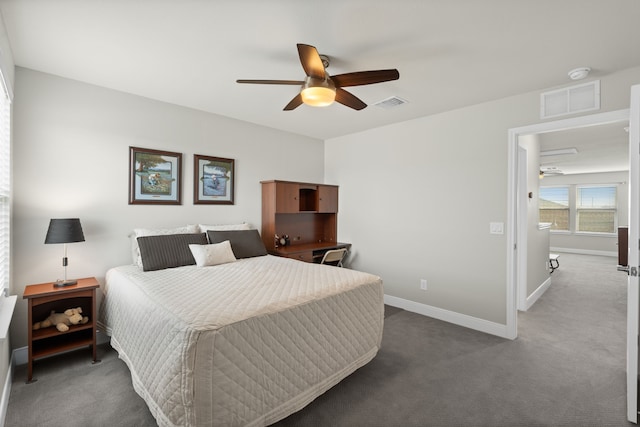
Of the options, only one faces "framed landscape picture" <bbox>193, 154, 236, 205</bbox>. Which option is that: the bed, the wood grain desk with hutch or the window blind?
the window blind

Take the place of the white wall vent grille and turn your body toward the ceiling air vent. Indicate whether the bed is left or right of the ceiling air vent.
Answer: left

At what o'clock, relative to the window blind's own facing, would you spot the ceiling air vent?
The ceiling air vent is roughly at 1 o'clock from the window blind.

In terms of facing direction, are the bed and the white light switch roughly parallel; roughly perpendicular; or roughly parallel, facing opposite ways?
roughly perpendicular

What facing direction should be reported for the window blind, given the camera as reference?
facing to the right of the viewer

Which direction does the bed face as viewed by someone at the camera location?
facing the viewer and to the right of the viewer

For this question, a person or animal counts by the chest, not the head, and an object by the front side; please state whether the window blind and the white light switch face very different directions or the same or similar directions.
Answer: very different directions

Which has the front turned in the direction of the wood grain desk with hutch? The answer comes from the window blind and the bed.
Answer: the window blind

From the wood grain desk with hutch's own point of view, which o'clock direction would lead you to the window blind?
The window blind is roughly at 3 o'clock from the wood grain desk with hutch.

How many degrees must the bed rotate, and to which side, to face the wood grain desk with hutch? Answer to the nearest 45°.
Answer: approximately 135° to its left

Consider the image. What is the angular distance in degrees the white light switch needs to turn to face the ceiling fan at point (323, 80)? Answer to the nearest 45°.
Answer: approximately 45° to its right

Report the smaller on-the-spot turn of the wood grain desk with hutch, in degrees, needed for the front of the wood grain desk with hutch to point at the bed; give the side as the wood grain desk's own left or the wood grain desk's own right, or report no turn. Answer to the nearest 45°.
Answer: approximately 45° to the wood grain desk's own right

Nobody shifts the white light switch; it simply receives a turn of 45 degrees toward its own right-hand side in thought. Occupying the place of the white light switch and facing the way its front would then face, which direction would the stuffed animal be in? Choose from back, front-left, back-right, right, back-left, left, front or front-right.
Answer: front
